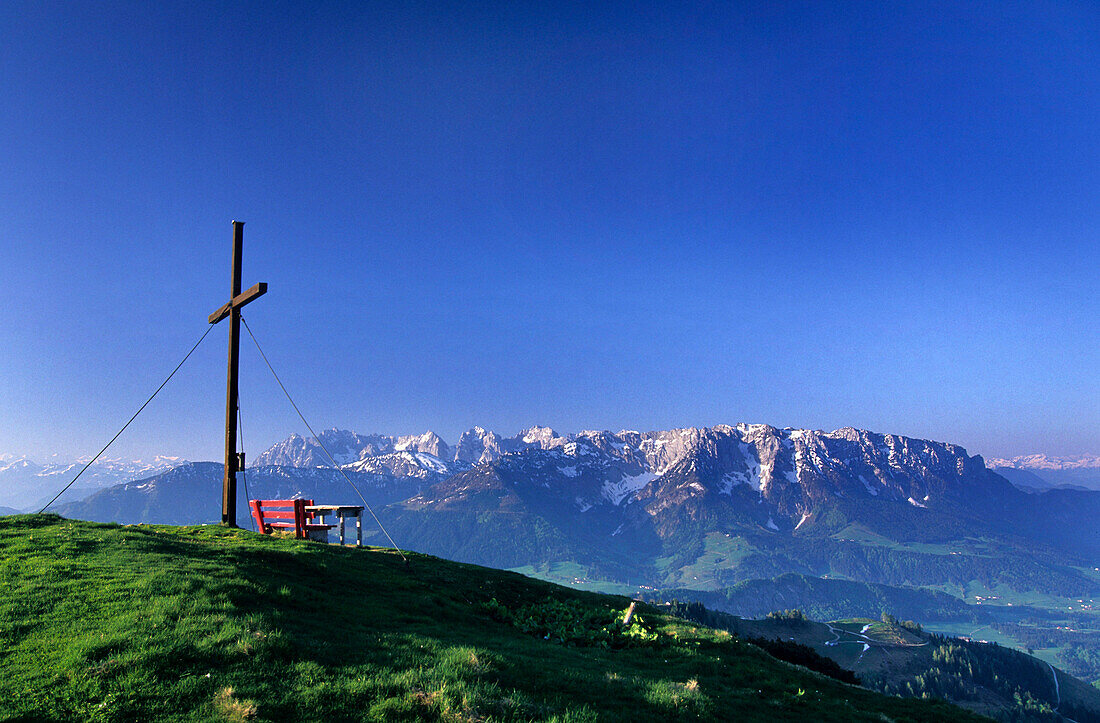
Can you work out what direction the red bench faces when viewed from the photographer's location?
facing away from the viewer and to the right of the viewer
